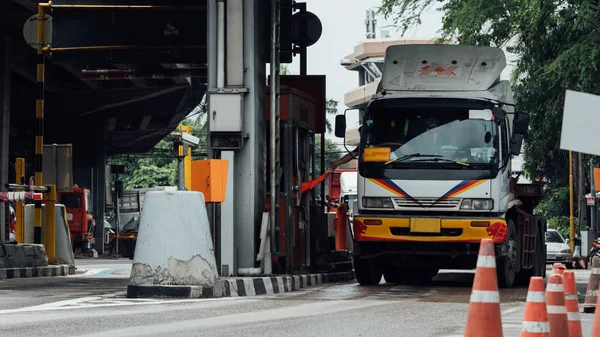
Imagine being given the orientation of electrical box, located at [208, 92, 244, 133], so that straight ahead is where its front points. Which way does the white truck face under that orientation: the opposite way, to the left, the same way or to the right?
the same way

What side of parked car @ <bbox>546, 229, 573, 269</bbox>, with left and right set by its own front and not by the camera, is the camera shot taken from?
front

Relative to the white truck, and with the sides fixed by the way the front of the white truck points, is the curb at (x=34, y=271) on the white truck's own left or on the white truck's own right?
on the white truck's own right

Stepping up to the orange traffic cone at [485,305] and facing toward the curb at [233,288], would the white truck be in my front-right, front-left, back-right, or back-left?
front-right

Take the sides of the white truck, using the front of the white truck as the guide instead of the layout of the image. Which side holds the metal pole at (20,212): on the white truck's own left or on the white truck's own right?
on the white truck's own right

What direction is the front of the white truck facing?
toward the camera

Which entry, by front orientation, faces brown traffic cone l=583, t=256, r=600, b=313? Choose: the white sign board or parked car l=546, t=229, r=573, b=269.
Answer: the parked car
